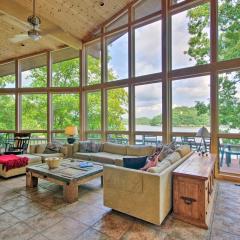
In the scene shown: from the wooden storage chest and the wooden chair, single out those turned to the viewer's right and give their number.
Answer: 1
